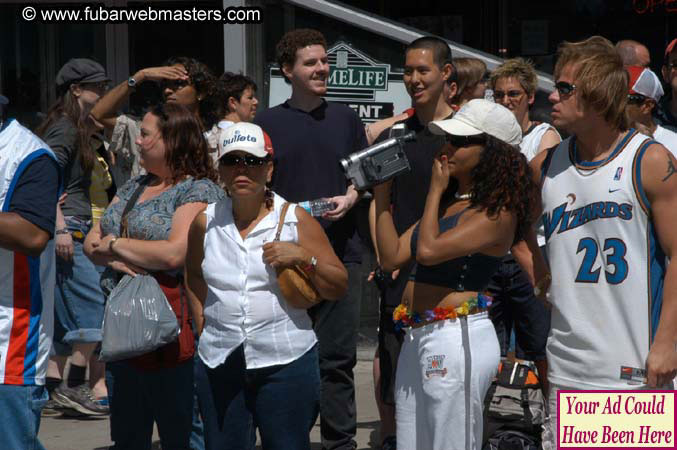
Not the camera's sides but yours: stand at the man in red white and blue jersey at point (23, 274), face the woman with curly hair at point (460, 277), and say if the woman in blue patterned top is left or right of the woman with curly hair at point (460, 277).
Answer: left

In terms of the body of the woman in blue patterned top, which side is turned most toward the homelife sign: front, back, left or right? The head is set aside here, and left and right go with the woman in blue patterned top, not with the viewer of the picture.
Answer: back

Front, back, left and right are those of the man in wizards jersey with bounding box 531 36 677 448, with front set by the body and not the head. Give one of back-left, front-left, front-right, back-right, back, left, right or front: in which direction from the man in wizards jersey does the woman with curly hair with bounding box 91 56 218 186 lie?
right

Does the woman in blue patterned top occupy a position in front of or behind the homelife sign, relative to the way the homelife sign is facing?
in front

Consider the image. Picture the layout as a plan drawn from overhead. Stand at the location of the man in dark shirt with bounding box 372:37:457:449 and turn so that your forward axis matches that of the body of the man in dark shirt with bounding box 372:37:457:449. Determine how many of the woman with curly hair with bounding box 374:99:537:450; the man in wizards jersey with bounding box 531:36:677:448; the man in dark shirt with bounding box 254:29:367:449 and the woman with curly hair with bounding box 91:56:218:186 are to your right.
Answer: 2

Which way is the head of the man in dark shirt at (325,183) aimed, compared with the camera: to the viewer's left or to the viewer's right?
to the viewer's right

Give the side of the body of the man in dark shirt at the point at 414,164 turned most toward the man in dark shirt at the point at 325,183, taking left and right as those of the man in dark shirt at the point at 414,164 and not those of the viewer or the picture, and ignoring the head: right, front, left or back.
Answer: right

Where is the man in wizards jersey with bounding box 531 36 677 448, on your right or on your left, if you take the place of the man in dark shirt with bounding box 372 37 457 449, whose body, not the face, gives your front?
on your left

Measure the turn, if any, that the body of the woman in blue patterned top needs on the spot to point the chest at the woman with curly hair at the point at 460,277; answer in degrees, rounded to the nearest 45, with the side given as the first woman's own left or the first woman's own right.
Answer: approximately 90° to the first woman's own left

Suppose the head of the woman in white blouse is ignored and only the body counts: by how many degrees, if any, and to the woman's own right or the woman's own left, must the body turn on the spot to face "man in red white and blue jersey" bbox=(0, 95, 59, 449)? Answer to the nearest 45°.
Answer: approximately 90° to the woman's own right

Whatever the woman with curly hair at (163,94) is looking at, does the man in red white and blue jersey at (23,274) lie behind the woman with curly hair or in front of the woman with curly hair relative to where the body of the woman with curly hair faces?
in front

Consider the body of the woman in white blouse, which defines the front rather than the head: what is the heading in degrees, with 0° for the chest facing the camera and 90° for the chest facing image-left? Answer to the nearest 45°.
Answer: approximately 0°

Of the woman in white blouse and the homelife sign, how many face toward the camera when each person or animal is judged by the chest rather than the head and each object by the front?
2

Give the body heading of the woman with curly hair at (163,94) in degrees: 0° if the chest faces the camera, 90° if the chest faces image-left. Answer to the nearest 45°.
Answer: approximately 45°

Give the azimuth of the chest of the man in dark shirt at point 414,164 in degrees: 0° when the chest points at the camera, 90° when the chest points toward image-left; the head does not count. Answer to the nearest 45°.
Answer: approximately 45°
